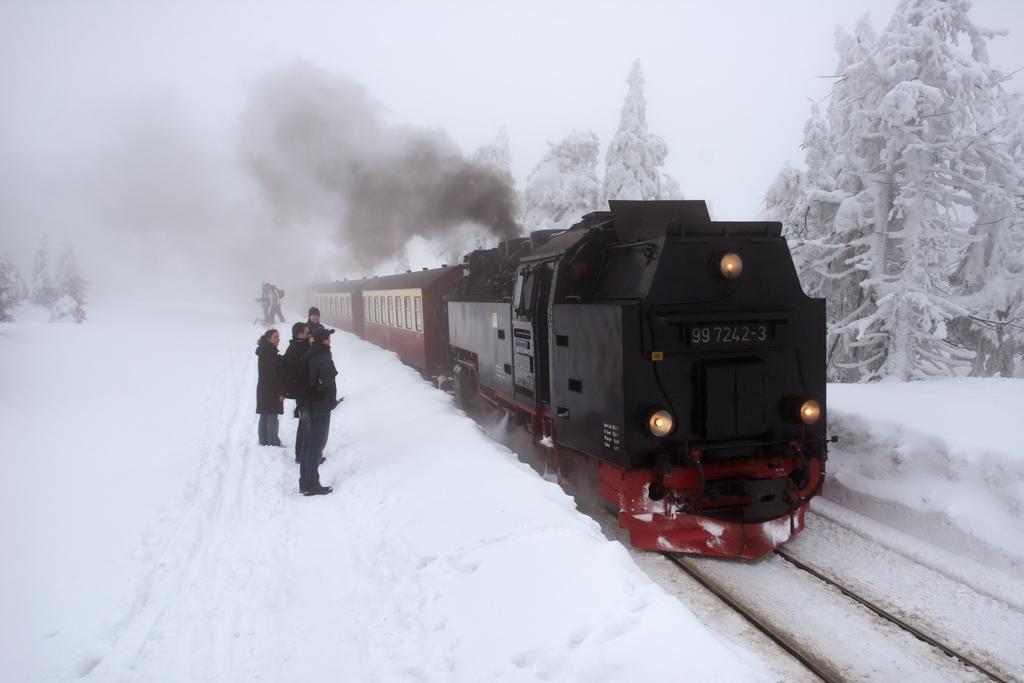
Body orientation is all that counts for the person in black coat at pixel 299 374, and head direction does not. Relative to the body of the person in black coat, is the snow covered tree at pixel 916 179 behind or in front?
in front

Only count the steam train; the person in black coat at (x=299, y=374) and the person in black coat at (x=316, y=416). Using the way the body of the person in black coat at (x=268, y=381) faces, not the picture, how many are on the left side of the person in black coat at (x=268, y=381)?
0

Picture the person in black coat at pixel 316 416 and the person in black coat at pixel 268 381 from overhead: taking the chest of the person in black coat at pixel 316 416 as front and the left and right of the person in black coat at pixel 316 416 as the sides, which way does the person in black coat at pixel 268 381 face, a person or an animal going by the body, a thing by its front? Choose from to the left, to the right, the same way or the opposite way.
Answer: the same way

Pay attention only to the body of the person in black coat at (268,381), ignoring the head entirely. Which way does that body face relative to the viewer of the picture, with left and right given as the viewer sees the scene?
facing to the right of the viewer

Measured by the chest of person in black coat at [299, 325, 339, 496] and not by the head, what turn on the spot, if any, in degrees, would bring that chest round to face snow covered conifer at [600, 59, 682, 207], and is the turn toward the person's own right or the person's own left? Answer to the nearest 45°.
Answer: approximately 45° to the person's own left

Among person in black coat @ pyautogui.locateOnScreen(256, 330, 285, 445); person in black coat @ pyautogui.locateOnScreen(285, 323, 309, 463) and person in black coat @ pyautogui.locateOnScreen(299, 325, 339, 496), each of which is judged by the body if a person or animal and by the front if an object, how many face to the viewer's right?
3

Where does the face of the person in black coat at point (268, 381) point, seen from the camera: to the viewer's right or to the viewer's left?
to the viewer's right

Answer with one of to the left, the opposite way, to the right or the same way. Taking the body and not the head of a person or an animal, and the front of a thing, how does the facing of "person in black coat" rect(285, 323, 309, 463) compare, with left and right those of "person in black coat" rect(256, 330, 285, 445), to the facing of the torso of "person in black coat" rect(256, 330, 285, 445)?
the same way

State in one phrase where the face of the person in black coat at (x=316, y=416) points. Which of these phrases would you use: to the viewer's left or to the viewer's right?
to the viewer's right

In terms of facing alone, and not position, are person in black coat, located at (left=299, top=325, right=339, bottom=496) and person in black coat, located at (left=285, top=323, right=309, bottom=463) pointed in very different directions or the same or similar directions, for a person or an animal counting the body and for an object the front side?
same or similar directions

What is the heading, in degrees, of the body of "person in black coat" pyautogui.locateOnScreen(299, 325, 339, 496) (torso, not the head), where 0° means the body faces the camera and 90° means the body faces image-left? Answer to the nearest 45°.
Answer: approximately 270°

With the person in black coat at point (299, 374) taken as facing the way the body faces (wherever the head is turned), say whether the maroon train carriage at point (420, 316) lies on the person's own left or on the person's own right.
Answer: on the person's own left

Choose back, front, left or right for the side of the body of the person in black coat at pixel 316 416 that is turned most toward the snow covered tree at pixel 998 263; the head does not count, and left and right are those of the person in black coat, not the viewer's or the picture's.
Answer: front

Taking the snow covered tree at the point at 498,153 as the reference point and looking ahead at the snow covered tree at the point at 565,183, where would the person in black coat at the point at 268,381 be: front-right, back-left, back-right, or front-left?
front-right

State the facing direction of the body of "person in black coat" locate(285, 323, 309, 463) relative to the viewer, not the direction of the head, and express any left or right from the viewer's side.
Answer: facing to the right of the viewer

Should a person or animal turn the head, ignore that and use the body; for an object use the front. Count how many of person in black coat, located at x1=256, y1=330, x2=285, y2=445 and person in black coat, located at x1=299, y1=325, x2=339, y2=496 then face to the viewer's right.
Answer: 2
